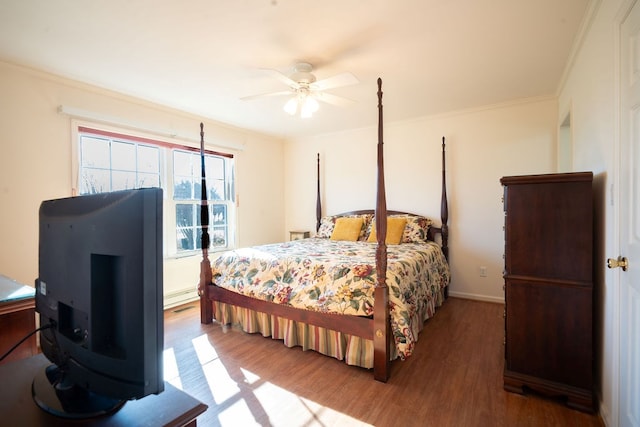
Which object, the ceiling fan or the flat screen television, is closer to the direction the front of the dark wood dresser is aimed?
the ceiling fan

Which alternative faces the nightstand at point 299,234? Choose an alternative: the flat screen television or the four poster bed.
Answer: the flat screen television

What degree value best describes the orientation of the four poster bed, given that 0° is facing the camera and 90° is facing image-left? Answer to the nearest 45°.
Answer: approximately 45°

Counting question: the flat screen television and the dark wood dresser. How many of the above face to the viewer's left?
1

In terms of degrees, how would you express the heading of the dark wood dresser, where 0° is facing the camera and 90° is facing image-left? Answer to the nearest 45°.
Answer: approximately 90°

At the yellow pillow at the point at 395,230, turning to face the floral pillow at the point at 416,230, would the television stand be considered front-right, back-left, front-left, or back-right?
back-right

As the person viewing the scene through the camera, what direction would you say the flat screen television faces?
facing away from the viewer and to the right of the viewer

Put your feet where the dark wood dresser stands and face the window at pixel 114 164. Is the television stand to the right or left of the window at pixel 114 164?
left
